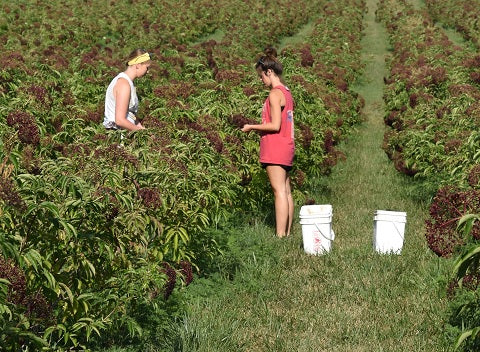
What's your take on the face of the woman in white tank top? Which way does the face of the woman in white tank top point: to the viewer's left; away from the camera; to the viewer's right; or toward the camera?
to the viewer's right

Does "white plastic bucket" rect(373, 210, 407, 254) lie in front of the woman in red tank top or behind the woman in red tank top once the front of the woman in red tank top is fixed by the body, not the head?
behind

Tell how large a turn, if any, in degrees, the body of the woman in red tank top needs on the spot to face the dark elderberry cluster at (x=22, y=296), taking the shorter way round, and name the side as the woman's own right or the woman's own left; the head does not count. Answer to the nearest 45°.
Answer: approximately 90° to the woman's own left

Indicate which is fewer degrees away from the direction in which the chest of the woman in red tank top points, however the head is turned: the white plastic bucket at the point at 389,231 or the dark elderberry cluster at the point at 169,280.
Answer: the dark elderberry cluster

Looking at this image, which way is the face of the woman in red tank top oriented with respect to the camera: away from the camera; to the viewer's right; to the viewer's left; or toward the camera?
to the viewer's left

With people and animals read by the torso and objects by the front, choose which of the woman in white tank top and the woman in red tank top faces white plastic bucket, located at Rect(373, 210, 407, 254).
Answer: the woman in white tank top

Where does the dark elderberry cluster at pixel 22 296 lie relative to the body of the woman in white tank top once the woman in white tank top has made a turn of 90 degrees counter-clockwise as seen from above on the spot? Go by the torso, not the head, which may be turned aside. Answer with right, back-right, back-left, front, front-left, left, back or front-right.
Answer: back

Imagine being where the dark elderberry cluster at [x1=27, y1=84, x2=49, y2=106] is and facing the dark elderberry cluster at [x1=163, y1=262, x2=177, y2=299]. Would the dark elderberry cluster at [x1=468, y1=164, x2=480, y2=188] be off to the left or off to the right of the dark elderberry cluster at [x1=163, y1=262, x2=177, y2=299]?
left

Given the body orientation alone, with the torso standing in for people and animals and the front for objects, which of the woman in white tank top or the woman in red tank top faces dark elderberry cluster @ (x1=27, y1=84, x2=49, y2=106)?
the woman in red tank top

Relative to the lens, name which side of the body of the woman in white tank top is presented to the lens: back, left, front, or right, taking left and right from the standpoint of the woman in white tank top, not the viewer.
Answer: right

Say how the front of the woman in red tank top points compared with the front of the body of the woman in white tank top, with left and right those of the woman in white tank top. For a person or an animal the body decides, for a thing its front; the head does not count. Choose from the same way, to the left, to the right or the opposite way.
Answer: the opposite way

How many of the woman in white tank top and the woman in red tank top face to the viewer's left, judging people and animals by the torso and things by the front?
1

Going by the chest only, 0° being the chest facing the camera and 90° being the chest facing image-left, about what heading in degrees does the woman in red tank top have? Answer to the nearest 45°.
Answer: approximately 90°
